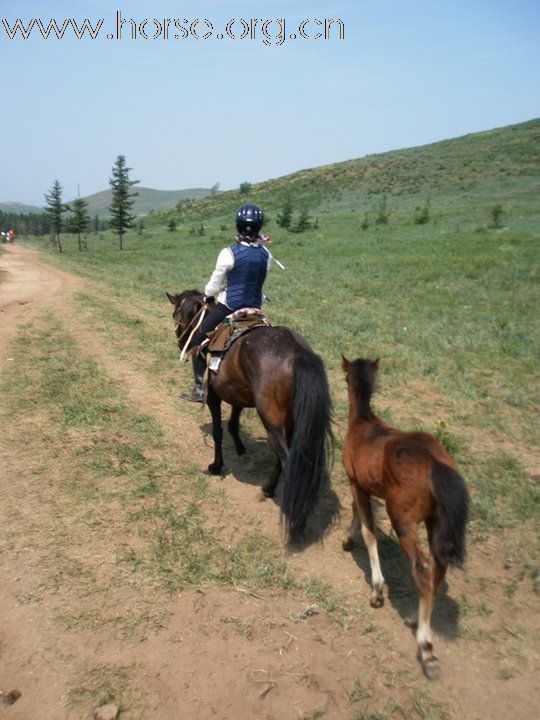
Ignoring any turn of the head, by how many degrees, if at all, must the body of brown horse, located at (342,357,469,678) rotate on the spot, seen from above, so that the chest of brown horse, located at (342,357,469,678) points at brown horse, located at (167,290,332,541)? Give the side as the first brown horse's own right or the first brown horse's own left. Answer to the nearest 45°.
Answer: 0° — it already faces it

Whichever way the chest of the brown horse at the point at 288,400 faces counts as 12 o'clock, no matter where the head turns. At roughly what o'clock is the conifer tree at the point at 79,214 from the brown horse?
The conifer tree is roughly at 1 o'clock from the brown horse.

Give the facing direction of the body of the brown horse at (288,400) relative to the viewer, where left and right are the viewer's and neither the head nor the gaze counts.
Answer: facing away from the viewer and to the left of the viewer

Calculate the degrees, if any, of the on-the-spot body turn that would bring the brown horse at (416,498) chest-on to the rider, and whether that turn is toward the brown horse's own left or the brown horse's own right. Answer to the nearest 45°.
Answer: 0° — it already faces them

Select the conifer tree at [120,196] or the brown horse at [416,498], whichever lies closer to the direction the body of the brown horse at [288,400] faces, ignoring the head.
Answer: the conifer tree

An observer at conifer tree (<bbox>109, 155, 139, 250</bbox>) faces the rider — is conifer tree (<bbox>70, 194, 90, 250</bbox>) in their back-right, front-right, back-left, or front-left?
back-right

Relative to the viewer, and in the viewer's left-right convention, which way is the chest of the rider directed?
facing away from the viewer and to the left of the viewer

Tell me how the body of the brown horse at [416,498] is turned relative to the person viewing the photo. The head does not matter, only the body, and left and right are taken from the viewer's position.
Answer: facing away from the viewer and to the left of the viewer

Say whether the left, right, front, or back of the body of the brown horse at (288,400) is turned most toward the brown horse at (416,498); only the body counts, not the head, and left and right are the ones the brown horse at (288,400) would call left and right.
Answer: back
